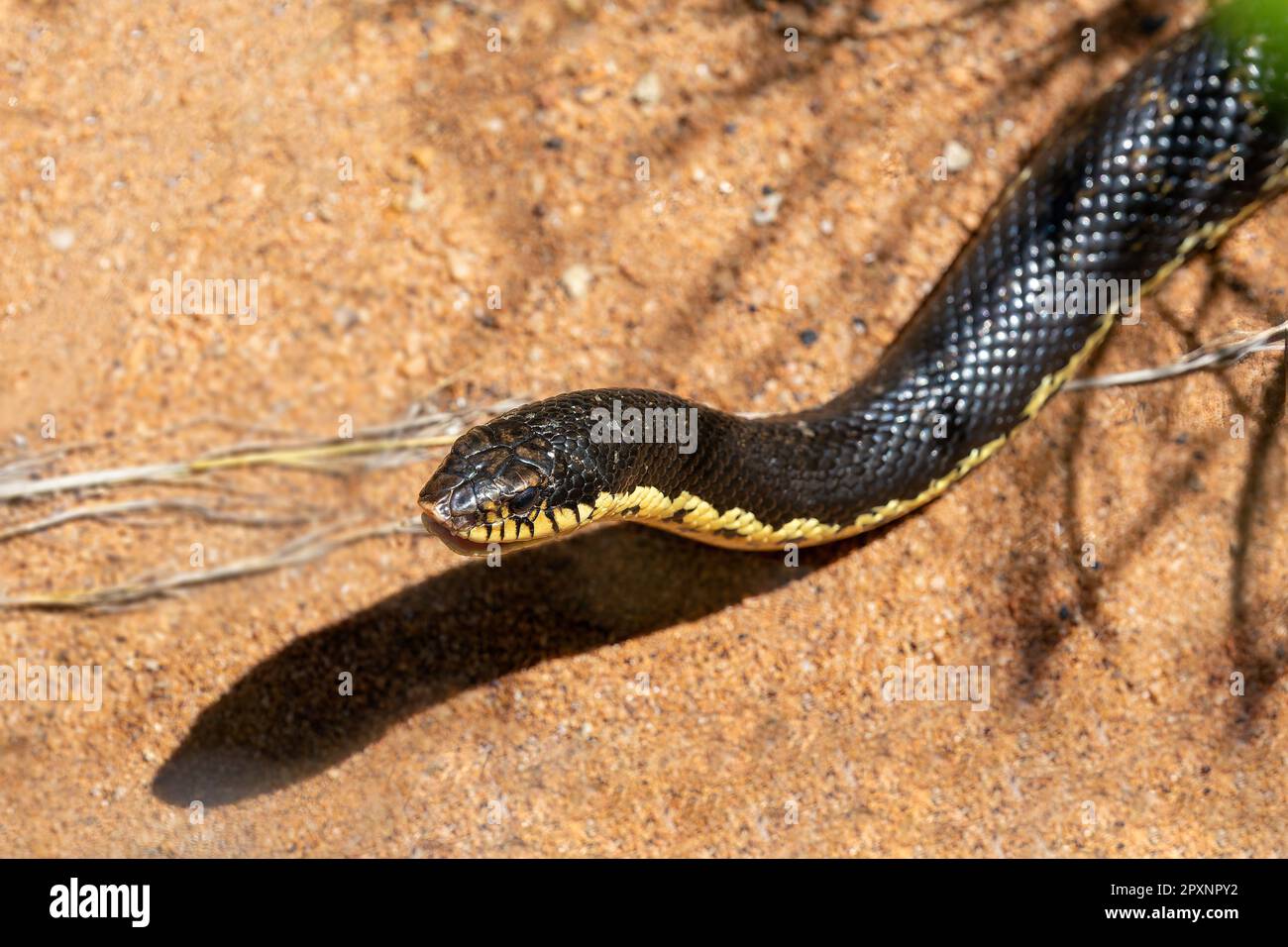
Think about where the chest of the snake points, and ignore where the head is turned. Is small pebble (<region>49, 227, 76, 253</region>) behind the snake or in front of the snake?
in front

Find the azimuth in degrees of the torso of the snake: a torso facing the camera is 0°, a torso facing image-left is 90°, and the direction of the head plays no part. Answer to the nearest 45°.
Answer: approximately 45°
